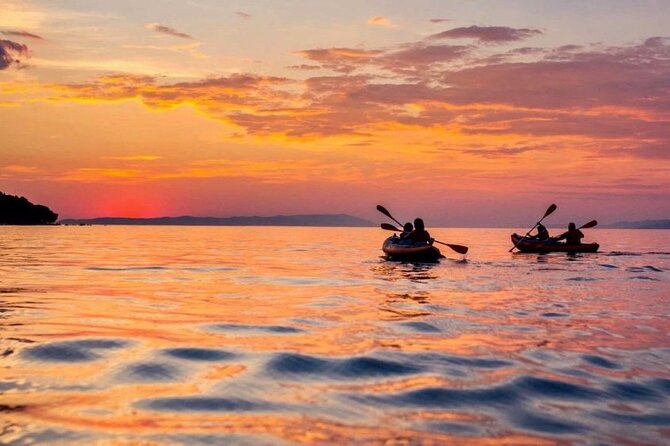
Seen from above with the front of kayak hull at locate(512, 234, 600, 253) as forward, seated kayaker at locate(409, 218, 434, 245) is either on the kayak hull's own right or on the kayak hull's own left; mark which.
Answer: on the kayak hull's own left

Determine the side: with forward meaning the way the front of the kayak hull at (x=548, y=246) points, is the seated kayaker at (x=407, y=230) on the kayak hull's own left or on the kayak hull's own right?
on the kayak hull's own left

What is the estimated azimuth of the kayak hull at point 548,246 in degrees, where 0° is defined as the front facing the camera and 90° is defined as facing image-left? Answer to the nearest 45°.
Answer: approximately 90°

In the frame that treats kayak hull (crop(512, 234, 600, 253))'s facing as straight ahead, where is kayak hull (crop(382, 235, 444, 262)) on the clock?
kayak hull (crop(382, 235, 444, 262)) is roughly at 10 o'clock from kayak hull (crop(512, 234, 600, 253)).
